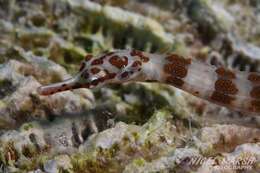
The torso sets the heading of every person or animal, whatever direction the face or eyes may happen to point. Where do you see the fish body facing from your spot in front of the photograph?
facing to the left of the viewer
